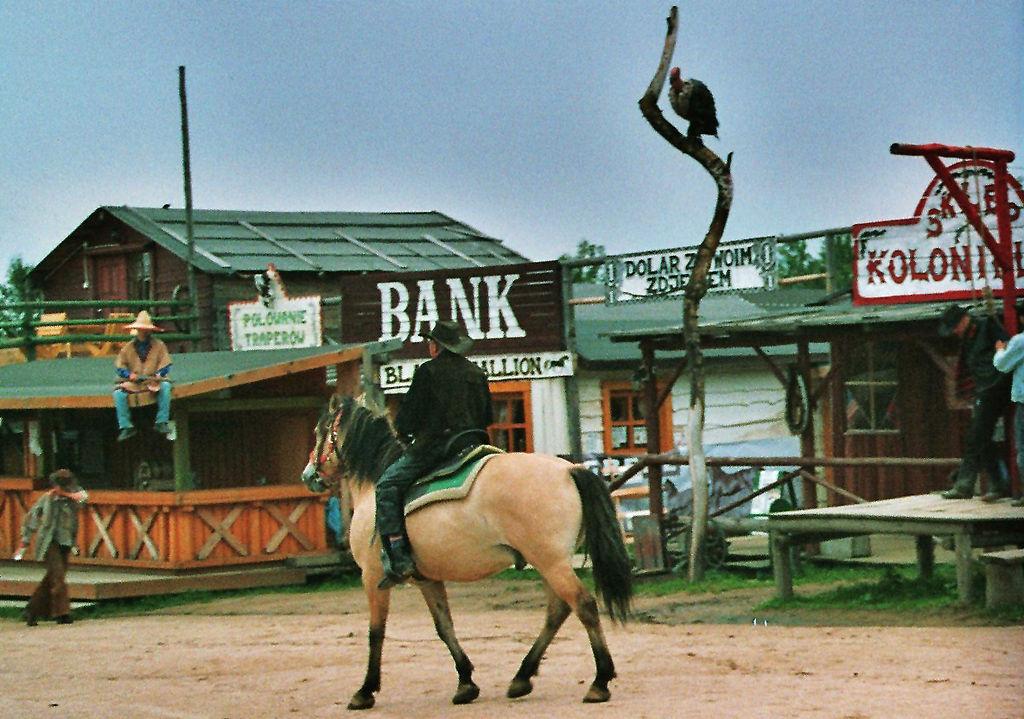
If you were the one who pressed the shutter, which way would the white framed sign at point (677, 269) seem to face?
facing the viewer

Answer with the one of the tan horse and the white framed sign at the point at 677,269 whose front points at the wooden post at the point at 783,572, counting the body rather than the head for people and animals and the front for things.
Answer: the white framed sign

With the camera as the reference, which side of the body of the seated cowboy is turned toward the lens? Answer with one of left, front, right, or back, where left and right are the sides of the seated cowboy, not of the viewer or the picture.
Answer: front

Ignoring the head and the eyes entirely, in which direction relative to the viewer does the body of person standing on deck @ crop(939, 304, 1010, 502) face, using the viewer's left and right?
facing to the left of the viewer

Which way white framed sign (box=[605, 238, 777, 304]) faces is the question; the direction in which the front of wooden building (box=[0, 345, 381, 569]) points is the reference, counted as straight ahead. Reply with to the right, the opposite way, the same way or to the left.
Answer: the same way

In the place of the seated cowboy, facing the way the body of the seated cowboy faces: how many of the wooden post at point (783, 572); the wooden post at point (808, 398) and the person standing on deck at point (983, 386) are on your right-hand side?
0

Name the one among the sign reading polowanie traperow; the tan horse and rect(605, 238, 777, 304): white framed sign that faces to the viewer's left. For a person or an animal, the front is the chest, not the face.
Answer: the tan horse

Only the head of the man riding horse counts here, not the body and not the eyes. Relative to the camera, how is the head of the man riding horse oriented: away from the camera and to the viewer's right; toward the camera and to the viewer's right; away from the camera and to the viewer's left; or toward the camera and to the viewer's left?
away from the camera and to the viewer's left

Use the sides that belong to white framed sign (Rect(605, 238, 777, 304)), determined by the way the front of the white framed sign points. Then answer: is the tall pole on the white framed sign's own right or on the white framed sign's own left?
on the white framed sign's own right

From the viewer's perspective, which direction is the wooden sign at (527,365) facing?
toward the camera

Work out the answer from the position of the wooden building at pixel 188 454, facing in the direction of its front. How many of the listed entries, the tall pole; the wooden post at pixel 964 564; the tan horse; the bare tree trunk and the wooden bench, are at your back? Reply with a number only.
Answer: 1

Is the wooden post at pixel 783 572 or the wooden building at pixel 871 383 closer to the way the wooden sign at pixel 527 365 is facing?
the wooden post

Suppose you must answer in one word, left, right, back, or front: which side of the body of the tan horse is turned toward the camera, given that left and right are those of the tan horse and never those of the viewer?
left
